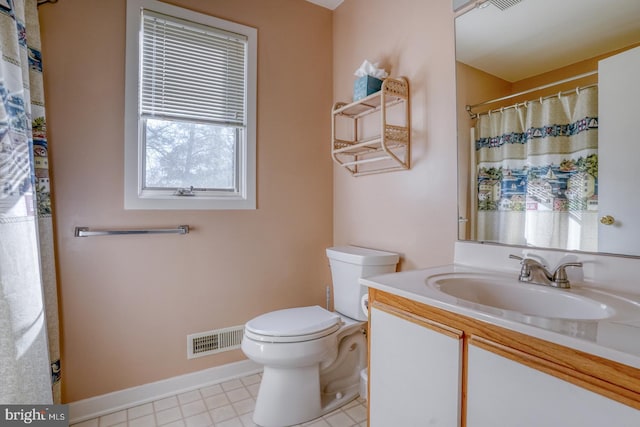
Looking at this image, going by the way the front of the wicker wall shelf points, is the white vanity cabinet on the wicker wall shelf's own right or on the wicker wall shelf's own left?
on the wicker wall shelf's own left

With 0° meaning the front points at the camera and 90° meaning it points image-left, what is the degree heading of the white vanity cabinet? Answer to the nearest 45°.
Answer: approximately 45°

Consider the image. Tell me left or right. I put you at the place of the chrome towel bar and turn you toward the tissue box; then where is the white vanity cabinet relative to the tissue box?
right

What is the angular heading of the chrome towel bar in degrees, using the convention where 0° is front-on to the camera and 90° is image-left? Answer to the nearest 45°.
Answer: approximately 0°

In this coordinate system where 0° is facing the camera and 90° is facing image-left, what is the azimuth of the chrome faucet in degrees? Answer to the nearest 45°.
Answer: approximately 45°

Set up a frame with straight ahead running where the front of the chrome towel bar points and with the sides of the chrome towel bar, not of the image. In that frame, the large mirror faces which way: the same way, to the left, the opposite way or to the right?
to the right

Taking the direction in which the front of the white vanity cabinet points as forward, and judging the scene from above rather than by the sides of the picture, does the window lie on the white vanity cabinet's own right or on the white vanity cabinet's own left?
on the white vanity cabinet's own right

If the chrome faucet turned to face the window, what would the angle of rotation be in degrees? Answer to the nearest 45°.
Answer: approximately 45° to its right

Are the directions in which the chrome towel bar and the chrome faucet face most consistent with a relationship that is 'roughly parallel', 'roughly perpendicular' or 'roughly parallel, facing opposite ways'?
roughly perpendicular
